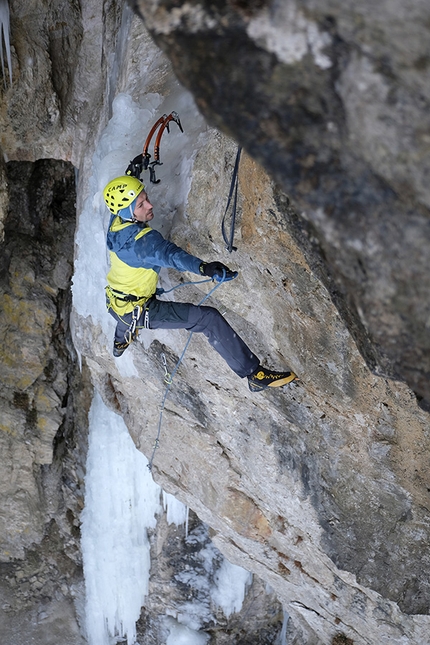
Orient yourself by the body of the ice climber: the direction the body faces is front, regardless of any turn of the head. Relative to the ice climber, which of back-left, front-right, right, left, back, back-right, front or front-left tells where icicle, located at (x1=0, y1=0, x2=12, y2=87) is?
back-left

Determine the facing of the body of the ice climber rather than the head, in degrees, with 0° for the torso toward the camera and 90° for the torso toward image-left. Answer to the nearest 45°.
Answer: approximately 270°
